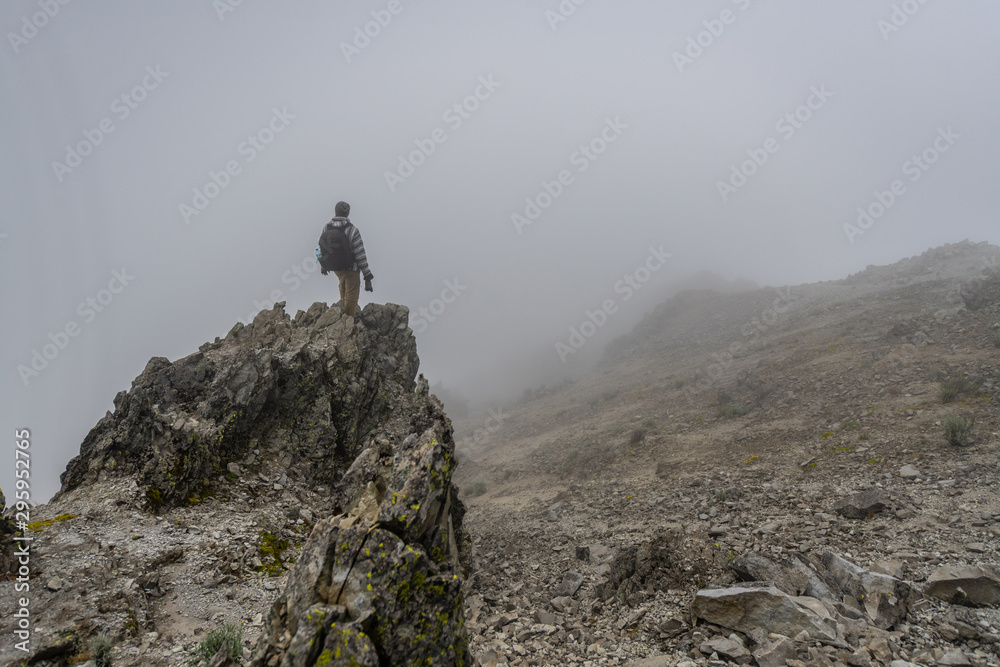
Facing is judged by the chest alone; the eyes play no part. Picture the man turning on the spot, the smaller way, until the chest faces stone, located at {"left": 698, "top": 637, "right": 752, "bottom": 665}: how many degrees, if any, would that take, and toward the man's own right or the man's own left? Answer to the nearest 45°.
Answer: approximately 135° to the man's own right

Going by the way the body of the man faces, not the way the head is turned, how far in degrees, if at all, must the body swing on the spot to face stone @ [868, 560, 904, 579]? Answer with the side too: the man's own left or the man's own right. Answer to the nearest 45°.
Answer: approximately 90° to the man's own right

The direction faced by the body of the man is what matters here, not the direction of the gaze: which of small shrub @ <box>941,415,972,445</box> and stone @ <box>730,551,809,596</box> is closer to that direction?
the small shrub

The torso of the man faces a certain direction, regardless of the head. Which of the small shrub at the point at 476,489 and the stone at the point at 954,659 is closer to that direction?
the small shrub

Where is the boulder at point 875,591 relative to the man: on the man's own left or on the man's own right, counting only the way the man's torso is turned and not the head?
on the man's own right

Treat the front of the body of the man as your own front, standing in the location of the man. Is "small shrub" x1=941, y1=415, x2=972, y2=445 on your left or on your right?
on your right

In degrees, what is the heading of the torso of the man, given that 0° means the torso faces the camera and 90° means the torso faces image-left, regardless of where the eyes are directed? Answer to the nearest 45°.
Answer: approximately 225°

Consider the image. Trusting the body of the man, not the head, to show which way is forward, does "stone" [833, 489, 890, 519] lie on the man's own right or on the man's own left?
on the man's own right

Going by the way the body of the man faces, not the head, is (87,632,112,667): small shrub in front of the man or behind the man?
behind

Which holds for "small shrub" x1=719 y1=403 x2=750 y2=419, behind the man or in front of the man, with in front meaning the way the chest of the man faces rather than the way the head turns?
in front
